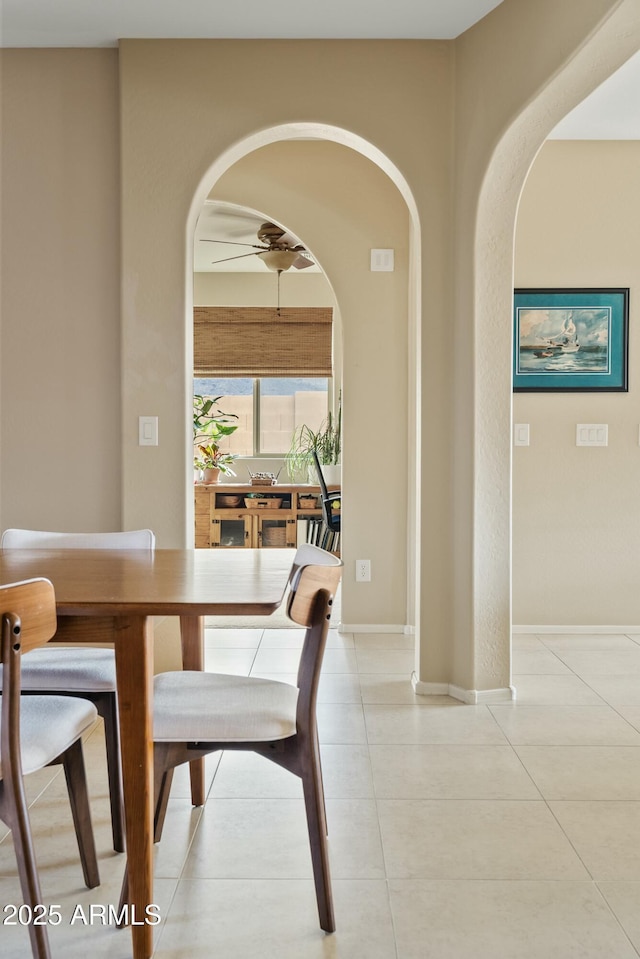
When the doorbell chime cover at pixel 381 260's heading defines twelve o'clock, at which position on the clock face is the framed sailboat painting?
The framed sailboat painting is roughly at 9 o'clock from the doorbell chime cover.

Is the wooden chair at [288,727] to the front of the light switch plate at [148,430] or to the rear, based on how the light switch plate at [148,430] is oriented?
to the front

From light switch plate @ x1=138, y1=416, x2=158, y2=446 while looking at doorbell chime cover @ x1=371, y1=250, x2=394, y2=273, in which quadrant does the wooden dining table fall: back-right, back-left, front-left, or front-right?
back-right

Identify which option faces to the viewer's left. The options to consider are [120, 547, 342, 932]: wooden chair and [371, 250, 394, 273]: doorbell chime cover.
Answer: the wooden chair

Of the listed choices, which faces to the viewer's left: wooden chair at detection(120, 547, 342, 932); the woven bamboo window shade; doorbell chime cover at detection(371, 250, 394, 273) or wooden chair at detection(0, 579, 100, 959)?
wooden chair at detection(120, 547, 342, 932)

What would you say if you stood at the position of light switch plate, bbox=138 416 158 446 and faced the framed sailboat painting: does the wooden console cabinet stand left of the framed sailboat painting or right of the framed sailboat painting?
left

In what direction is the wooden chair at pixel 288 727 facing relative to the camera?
to the viewer's left

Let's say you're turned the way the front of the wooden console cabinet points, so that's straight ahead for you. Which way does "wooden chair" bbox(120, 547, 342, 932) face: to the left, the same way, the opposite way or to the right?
to the right

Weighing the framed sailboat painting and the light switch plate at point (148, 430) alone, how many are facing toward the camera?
2

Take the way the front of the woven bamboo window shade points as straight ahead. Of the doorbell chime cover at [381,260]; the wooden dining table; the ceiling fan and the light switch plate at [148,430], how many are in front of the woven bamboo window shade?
4
